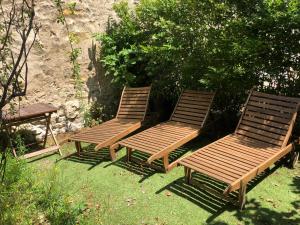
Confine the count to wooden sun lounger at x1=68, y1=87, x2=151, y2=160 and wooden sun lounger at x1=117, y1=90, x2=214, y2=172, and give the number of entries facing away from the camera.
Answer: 0

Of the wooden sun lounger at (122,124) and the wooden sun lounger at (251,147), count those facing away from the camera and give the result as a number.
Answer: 0

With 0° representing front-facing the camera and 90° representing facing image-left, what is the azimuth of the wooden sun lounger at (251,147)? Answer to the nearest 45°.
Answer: approximately 45°

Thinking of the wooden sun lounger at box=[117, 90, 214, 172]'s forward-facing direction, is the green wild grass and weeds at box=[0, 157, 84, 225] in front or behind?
in front

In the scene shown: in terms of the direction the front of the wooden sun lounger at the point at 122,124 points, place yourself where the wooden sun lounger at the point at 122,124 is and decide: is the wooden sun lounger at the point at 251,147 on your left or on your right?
on your left

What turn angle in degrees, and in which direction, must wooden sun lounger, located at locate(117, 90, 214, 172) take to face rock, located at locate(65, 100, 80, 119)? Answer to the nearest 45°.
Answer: approximately 90° to its right

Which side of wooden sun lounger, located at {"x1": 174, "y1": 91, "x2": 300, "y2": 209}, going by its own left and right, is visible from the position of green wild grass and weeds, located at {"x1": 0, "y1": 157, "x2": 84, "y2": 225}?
front

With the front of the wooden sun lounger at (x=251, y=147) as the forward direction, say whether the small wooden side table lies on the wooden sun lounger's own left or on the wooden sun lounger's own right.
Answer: on the wooden sun lounger's own right

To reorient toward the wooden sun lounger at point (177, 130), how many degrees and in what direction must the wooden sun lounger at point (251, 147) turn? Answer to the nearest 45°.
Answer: approximately 90° to its right

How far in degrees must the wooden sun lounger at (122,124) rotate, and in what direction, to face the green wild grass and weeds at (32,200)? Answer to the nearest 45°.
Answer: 0° — it already faces it

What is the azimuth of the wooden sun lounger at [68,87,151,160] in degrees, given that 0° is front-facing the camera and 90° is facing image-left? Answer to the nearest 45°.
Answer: approximately 45°

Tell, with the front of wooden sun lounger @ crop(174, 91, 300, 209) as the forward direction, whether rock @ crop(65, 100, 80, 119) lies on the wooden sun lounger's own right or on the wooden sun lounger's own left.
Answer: on the wooden sun lounger's own right

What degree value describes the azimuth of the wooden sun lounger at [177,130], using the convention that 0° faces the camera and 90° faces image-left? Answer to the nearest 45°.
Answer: approximately 45°
